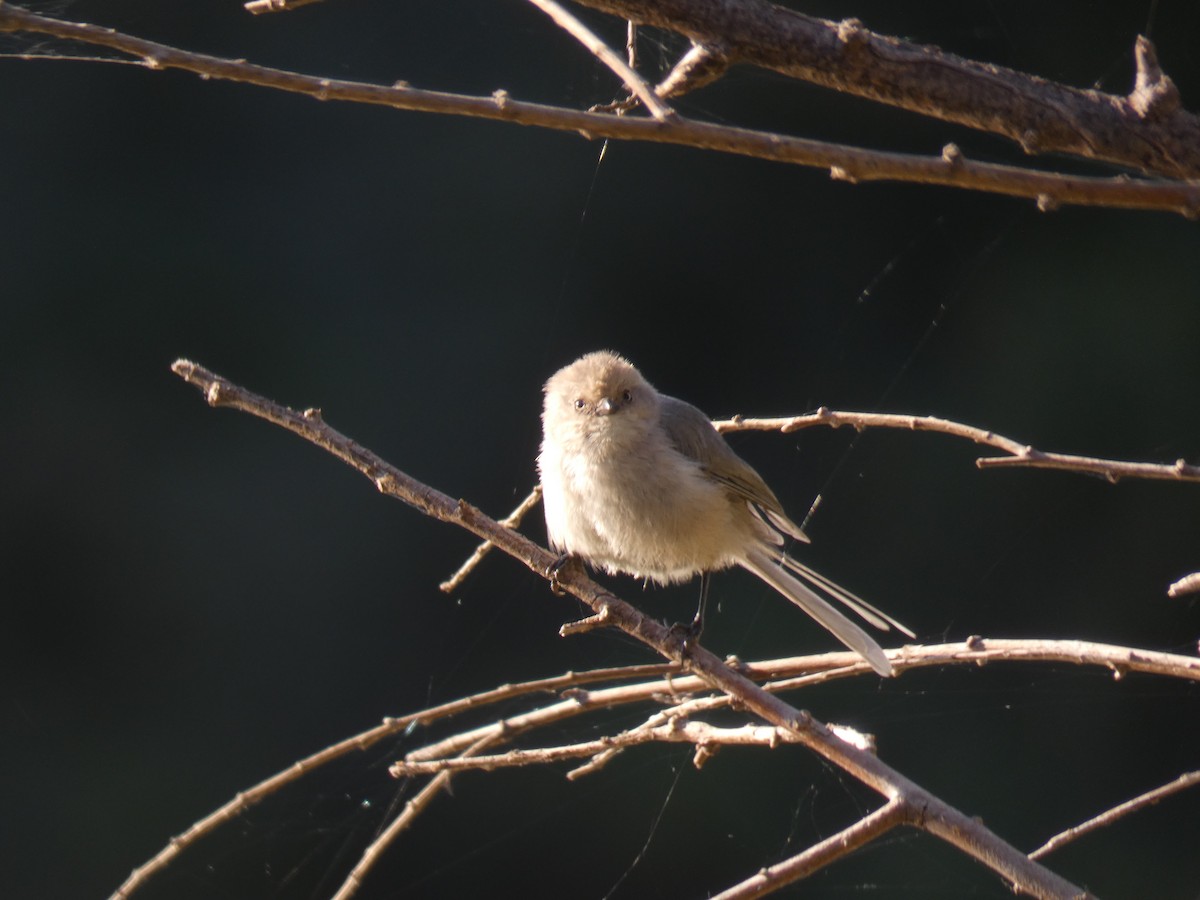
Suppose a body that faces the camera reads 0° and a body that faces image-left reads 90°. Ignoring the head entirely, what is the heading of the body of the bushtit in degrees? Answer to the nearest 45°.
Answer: approximately 45°

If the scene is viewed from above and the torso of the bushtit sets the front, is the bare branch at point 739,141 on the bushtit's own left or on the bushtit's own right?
on the bushtit's own left

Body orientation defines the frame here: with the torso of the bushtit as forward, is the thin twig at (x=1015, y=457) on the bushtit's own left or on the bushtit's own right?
on the bushtit's own left
